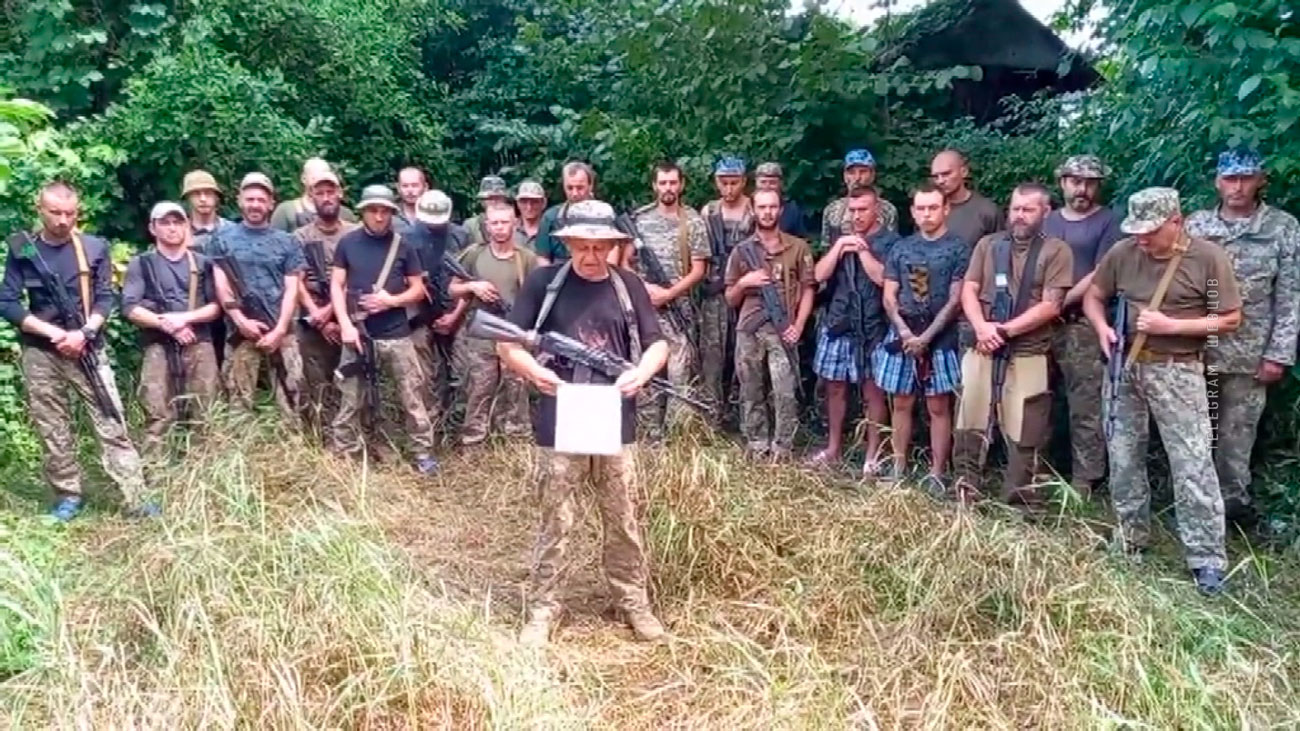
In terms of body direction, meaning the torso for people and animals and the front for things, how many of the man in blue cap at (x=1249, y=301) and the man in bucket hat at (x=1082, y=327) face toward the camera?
2

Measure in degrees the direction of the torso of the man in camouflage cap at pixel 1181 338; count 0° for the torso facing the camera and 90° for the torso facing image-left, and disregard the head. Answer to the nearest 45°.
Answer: approximately 45°

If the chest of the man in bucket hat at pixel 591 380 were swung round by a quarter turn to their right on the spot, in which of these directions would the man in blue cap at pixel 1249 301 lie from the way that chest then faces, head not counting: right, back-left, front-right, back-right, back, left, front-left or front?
back

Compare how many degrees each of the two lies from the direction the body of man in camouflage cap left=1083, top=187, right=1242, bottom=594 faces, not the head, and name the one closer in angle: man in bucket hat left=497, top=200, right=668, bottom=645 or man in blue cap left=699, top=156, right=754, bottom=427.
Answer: the man in bucket hat

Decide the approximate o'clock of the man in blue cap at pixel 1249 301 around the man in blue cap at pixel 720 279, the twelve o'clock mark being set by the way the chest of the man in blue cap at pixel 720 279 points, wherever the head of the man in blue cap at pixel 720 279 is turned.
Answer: the man in blue cap at pixel 1249 301 is roughly at 10 o'clock from the man in blue cap at pixel 720 279.

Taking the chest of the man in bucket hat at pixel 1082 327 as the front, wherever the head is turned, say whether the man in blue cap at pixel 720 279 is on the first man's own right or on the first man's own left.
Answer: on the first man's own right

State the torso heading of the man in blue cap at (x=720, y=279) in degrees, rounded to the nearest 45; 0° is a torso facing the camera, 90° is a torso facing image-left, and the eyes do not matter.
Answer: approximately 0°

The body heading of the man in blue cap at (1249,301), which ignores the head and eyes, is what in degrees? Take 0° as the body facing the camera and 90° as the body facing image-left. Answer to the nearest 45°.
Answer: approximately 0°

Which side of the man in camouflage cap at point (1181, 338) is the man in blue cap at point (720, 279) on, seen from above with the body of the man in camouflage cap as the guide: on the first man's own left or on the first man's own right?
on the first man's own right

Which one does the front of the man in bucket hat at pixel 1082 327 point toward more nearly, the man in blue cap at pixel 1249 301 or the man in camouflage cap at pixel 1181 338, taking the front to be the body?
the man in camouflage cap
